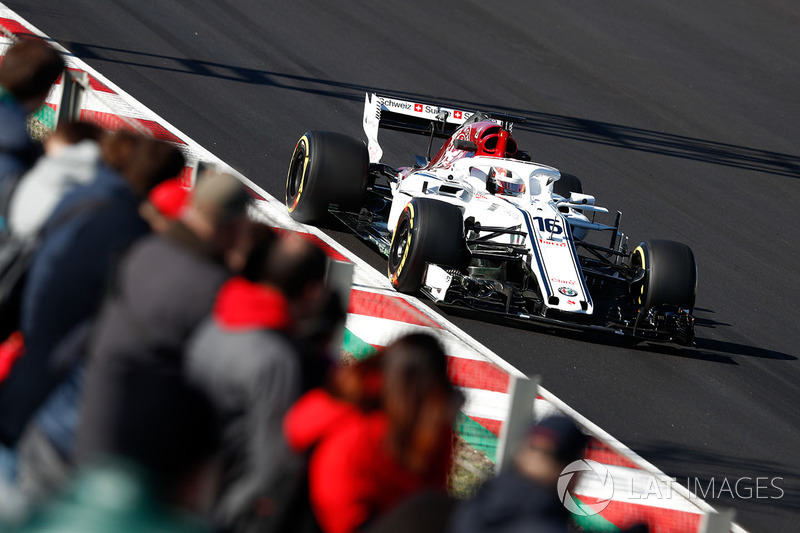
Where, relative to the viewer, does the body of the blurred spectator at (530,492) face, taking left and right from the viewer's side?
facing away from the viewer and to the right of the viewer

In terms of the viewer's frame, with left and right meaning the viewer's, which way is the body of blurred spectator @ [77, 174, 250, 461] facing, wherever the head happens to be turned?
facing away from the viewer and to the right of the viewer

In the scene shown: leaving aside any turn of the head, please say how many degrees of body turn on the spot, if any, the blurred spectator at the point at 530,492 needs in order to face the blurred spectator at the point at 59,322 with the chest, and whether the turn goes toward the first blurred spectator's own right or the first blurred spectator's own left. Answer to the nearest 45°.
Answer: approximately 135° to the first blurred spectator's own left

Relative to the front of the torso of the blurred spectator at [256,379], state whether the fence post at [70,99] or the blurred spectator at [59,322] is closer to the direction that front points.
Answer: the fence post

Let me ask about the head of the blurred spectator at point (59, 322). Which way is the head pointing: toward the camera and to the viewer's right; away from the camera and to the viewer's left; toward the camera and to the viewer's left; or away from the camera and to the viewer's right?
away from the camera and to the viewer's right

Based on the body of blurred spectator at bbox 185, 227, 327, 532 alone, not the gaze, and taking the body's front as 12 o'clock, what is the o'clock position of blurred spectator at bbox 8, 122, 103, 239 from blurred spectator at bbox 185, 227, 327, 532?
blurred spectator at bbox 8, 122, 103, 239 is roughly at 9 o'clock from blurred spectator at bbox 185, 227, 327, 532.

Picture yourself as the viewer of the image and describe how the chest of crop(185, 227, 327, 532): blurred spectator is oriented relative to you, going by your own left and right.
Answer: facing away from the viewer and to the right of the viewer

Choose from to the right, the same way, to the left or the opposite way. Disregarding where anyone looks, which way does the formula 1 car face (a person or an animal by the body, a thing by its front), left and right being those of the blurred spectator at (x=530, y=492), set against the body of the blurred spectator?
to the right

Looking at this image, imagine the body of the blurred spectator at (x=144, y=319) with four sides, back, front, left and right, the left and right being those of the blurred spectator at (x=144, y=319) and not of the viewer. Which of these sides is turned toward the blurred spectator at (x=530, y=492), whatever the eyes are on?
right

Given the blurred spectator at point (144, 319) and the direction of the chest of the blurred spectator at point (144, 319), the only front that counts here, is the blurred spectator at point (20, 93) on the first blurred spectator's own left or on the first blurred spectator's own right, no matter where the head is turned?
on the first blurred spectator's own left
